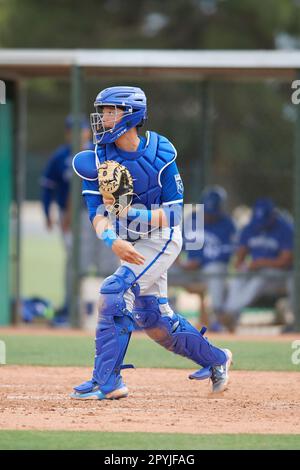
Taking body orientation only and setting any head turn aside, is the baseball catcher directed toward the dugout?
no

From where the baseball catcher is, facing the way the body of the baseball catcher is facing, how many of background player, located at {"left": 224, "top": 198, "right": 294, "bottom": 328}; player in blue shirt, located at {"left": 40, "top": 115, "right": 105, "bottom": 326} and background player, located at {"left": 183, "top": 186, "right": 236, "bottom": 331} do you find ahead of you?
0

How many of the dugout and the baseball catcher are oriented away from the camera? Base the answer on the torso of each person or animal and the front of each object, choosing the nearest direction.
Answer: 0

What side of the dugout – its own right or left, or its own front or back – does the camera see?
front

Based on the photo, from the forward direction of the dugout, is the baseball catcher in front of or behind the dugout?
in front

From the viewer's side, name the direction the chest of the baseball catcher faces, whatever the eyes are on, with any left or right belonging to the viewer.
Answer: facing the viewer and to the left of the viewer

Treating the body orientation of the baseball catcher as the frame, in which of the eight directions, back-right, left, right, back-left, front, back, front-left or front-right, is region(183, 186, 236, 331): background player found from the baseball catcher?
back-right
